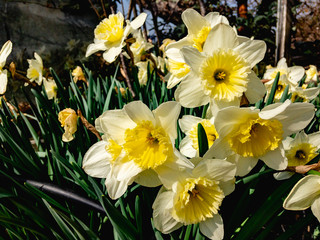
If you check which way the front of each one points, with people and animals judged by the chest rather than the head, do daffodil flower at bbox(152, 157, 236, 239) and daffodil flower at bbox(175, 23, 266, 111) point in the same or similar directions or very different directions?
same or similar directions

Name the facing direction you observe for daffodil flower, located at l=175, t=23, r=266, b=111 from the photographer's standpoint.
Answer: facing the viewer

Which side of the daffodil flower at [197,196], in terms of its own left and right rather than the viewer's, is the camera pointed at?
front

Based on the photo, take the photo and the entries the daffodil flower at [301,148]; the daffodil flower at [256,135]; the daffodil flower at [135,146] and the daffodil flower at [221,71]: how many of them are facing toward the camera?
4

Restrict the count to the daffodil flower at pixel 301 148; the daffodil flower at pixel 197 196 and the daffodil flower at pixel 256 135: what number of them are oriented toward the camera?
3
